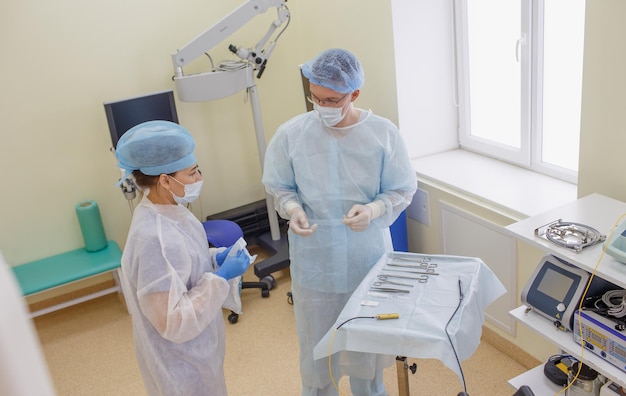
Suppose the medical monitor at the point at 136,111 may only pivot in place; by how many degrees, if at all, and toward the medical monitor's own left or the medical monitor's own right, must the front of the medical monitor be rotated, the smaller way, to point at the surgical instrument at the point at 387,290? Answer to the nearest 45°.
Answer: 0° — it already faces it

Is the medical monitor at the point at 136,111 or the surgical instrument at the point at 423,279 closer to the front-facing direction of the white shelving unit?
the surgical instrument

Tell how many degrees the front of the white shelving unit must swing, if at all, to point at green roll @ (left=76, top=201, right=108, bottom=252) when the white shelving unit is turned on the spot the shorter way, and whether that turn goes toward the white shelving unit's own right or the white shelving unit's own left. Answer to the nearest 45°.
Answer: approximately 45° to the white shelving unit's own right

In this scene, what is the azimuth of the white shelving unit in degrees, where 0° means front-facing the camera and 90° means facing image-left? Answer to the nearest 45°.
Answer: approximately 45°

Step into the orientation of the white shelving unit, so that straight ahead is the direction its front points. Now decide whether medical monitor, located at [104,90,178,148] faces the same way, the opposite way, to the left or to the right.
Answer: to the left

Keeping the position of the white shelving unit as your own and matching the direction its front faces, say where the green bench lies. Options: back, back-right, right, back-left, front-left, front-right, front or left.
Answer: front-right

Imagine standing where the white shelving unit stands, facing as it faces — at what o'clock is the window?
The window is roughly at 4 o'clock from the white shelving unit.

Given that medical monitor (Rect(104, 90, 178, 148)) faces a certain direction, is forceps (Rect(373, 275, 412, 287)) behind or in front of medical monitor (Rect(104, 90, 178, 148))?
in front

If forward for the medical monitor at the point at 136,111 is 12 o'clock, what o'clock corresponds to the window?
The window is roughly at 10 o'clock from the medical monitor.

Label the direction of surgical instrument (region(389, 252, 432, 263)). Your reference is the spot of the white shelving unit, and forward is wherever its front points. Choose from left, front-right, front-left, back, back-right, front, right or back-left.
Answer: front-right

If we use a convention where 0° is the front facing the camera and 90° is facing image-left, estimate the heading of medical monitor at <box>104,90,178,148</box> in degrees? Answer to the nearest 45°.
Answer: approximately 0°

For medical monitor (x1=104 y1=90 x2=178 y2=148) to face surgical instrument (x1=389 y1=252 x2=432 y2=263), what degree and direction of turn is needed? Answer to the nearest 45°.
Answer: approximately 45° to its left

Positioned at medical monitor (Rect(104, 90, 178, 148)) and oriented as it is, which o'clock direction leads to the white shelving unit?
The white shelving unit is roughly at 11 o'clock from the medical monitor.

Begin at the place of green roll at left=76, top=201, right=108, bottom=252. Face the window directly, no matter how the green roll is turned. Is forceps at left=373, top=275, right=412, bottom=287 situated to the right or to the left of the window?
right

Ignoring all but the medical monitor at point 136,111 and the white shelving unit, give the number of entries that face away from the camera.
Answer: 0
